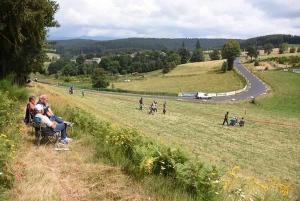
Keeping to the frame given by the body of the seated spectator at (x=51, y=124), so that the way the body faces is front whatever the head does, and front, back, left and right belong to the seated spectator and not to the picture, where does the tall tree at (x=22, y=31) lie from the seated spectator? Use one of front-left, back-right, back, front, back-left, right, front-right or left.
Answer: left

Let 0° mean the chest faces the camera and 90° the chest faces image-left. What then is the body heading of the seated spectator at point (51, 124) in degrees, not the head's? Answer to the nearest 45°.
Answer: approximately 270°
